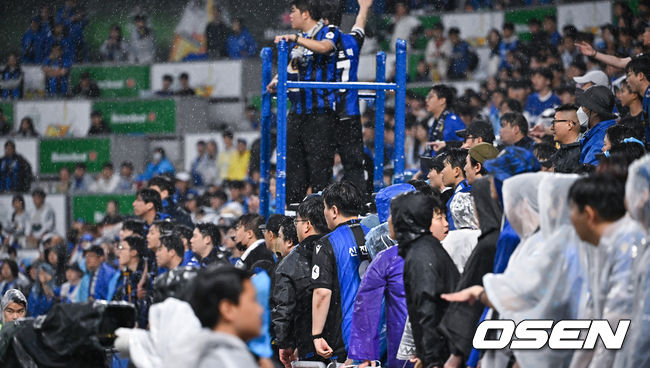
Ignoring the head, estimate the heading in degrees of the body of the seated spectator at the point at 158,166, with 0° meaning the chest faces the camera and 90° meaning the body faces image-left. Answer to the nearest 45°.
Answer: approximately 45°

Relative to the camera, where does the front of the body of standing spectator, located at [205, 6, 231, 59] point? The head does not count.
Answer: toward the camera

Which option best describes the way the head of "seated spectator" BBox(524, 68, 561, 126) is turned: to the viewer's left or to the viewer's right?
to the viewer's left

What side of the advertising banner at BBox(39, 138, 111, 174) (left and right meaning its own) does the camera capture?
front

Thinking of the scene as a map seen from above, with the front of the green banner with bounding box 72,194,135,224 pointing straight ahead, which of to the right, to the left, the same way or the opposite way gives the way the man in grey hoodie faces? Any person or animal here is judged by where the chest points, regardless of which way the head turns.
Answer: to the left

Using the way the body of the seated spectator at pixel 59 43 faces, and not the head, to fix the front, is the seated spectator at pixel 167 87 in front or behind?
in front

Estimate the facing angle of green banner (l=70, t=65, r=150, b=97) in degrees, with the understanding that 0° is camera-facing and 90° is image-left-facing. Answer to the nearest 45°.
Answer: approximately 0°

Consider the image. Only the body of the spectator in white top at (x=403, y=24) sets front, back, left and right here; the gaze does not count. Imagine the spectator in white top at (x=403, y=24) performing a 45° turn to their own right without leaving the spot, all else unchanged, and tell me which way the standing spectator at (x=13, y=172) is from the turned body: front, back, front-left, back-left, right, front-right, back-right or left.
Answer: front

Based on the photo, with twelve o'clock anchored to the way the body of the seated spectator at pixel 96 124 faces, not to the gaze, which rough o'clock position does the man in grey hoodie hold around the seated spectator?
The man in grey hoodie is roughly at 12 o'clock from the seated spectator.

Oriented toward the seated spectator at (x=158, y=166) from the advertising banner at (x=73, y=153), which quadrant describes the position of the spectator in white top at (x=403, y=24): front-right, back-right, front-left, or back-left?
front-left

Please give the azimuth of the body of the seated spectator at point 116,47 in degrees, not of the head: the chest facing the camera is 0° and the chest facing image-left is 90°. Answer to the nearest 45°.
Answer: approximately 0°

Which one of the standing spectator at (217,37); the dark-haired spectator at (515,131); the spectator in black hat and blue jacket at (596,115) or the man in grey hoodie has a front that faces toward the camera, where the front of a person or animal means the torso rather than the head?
the standing spectator at (217,37)

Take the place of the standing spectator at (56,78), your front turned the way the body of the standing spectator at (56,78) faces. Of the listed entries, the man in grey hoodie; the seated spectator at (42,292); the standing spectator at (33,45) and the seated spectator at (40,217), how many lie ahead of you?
3

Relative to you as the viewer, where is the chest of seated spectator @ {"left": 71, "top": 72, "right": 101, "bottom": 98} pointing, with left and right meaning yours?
facing the viewer

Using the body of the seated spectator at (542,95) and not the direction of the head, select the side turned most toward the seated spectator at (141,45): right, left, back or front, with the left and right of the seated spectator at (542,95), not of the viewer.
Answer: right

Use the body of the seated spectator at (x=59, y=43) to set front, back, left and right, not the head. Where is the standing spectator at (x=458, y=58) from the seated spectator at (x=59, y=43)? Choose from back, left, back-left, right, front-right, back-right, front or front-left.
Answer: front-left

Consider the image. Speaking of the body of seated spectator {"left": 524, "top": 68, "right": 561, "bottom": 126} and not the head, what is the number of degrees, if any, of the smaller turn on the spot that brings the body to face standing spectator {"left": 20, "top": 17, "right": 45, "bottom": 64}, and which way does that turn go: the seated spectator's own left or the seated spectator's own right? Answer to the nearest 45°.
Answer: approximately 90° to the seated spectator's own right
